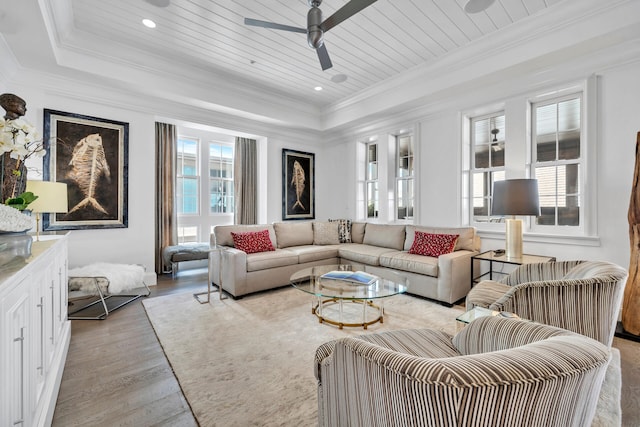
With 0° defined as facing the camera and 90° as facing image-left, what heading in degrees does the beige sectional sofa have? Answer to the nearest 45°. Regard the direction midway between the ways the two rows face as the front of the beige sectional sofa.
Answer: approximately 0°

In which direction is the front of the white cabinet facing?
to the viewer's right

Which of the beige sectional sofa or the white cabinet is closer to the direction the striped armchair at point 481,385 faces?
the beige sectional sofa

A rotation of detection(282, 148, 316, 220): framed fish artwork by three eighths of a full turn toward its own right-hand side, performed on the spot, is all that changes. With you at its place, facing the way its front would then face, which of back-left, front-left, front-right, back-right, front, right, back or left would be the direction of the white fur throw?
front-left

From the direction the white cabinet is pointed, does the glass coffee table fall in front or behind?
in front

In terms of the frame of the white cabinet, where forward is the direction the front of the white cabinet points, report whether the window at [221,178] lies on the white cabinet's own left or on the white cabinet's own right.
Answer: on the white cabinet's own left

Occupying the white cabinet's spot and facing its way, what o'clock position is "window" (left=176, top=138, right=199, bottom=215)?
The window is roughly at 10 o'clock from the white cabinet.

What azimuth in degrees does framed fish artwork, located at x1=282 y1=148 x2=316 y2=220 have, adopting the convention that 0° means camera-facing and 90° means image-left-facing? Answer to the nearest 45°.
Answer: approximately 315°

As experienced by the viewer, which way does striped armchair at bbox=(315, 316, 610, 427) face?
facing away from the viewer and to the left of the viewer

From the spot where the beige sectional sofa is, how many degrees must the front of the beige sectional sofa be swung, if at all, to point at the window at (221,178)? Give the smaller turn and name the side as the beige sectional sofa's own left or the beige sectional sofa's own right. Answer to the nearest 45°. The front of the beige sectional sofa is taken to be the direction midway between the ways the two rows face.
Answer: approximately 135° to the beige sectional sofa's own right

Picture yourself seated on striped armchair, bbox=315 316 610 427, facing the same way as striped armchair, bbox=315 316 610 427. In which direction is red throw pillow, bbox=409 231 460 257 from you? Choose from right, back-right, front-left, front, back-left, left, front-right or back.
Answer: front-right

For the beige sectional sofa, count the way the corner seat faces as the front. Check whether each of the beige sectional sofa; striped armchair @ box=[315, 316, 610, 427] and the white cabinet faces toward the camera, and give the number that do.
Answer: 1

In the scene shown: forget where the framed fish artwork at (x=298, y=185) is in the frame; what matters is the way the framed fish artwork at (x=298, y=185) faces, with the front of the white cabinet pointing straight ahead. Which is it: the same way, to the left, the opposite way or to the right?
to the right

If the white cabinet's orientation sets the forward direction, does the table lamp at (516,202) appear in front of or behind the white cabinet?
in front

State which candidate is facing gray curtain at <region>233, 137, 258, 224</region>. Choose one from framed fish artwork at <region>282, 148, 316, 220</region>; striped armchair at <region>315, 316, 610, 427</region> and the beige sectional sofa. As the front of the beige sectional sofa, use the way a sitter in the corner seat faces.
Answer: the striped armchair
